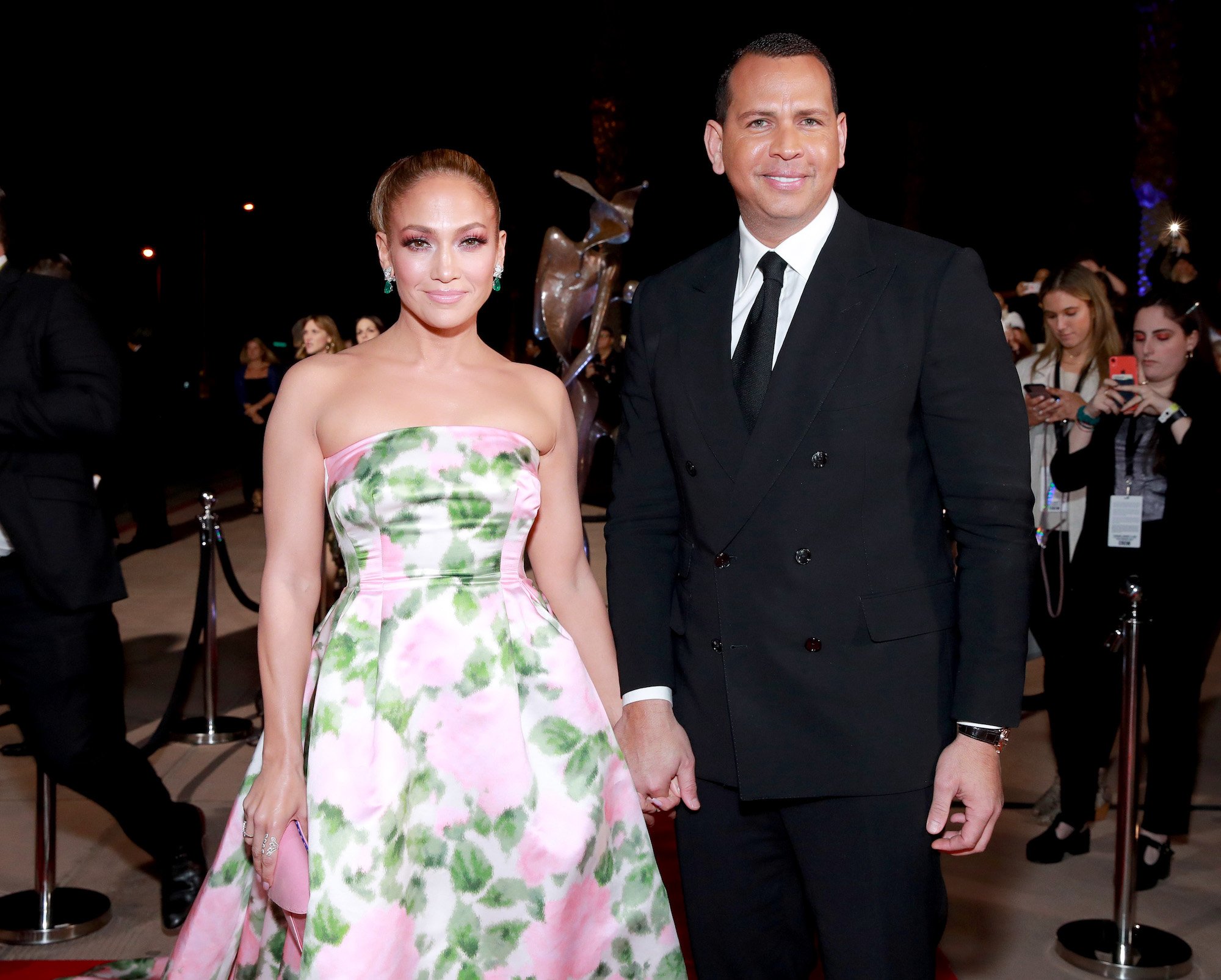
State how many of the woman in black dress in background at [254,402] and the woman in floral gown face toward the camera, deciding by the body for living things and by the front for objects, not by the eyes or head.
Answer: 2

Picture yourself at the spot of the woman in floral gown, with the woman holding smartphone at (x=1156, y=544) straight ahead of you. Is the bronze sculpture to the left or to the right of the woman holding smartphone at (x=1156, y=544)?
left

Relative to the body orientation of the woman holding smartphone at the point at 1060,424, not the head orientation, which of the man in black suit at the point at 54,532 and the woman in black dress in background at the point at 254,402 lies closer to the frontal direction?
the man in black suit

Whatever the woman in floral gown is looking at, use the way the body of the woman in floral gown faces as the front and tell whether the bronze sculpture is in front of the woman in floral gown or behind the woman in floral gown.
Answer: behind

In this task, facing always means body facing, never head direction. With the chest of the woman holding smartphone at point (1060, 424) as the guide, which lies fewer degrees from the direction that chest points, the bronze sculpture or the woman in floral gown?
the woman in floral gown

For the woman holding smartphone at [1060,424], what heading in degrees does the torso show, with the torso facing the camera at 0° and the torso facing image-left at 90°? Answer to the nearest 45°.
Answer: approximately 45°

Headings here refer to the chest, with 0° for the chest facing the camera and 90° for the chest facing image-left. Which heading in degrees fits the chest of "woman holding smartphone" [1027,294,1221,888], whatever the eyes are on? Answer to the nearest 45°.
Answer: approximately 45°

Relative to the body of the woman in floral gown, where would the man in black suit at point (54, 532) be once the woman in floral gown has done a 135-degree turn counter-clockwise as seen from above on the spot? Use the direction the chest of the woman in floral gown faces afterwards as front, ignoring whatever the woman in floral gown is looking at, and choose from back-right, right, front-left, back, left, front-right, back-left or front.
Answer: left

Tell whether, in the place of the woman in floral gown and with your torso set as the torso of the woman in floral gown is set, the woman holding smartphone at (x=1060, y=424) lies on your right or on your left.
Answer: on your left
